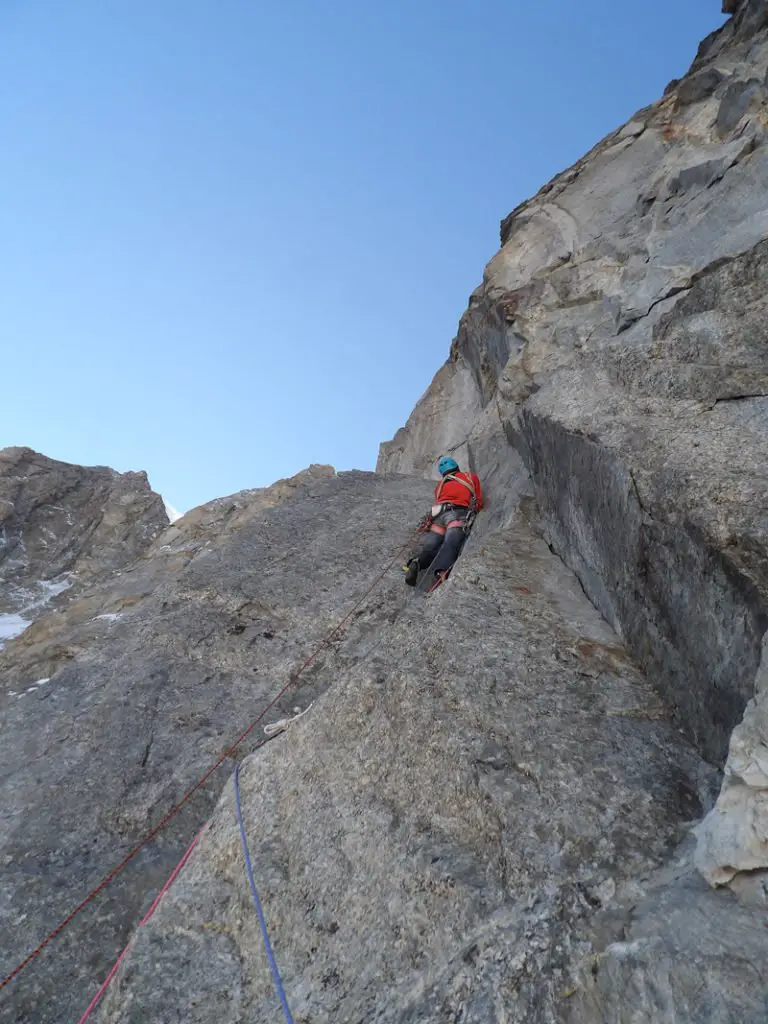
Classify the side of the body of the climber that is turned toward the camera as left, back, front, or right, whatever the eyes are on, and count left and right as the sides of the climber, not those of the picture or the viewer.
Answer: back

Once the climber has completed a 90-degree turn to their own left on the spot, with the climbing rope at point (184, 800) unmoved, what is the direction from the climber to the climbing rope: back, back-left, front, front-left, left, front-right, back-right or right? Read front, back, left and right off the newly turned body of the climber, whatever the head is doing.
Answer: front-left

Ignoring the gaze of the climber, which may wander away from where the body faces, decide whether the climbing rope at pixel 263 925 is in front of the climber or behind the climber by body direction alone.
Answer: behind
